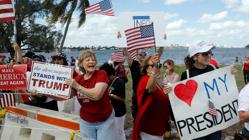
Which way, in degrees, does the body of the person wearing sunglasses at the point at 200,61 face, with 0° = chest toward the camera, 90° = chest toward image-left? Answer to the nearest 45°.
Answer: approximately 315°

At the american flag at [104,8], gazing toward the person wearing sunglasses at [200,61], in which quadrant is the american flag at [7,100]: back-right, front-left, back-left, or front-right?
front-right

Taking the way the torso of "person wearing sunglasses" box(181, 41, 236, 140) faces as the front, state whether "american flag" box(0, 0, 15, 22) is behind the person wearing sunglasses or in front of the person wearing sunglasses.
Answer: behind

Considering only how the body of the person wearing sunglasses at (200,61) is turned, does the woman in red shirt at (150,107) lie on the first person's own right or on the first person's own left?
on the first person's own right

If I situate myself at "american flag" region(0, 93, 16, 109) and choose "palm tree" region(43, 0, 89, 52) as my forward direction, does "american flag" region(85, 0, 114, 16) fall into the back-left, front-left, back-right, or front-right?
front-right

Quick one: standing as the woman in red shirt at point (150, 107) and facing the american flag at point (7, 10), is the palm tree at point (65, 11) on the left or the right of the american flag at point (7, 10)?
right

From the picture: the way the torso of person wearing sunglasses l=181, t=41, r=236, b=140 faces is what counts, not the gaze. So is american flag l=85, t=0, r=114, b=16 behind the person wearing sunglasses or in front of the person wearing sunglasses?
behind

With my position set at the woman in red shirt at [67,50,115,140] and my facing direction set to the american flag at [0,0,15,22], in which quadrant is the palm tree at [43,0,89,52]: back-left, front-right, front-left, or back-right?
front-right

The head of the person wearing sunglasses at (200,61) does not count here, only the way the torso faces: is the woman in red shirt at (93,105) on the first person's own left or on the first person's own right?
on the first person's own right

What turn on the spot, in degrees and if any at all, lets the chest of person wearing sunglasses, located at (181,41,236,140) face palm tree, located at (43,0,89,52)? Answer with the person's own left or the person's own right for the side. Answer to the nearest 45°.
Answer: approximately 180°
